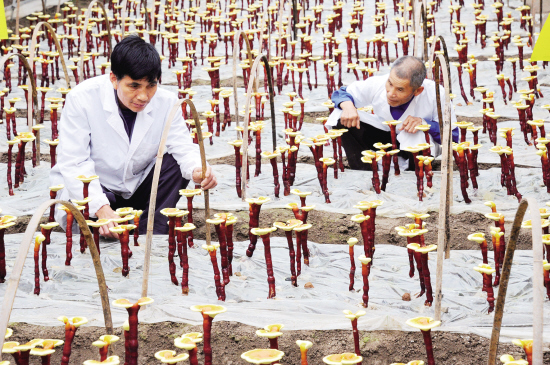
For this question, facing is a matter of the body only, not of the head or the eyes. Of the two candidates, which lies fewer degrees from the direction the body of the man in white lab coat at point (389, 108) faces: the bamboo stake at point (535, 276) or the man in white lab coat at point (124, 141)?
the man in white lab coat

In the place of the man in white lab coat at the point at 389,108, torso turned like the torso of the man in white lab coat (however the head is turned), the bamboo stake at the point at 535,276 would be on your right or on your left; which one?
on your left

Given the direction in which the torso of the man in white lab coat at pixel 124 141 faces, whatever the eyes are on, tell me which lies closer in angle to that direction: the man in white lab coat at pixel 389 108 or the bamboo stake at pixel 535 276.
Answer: the bamboo stake

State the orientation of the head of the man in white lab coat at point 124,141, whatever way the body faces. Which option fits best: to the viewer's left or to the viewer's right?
to the viewer's right

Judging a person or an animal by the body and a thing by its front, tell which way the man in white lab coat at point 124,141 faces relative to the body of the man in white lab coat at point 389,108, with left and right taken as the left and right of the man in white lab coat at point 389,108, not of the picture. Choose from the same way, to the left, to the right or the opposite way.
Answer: to the left

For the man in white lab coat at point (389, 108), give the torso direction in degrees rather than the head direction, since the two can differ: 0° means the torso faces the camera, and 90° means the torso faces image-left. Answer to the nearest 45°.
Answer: approximately 45°

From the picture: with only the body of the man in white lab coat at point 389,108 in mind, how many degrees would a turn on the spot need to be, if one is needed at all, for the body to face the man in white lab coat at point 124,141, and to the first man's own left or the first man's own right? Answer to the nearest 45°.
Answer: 0° — they already face them
